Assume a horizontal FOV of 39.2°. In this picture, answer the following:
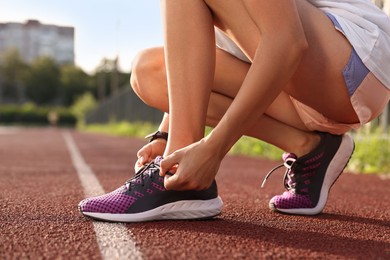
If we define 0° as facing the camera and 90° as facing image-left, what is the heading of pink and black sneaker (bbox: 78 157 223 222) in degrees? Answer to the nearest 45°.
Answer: approximately 90°

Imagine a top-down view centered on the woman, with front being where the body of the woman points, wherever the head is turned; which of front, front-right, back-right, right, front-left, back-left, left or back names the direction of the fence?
right

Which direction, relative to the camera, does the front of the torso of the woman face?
to the viewer's left

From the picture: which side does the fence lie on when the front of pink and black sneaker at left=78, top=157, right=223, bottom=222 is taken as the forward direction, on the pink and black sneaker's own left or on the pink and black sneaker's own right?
on the pink and black sneaker's own right
